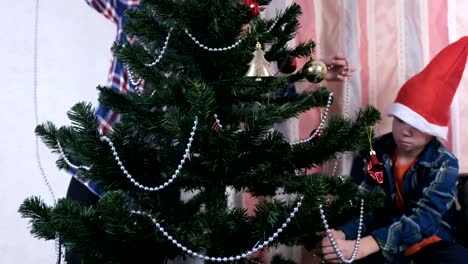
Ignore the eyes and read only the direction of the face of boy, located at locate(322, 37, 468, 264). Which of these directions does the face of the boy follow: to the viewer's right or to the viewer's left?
to the viewer's left

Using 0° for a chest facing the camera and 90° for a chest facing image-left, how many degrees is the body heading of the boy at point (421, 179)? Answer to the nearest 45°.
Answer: approximately 45°
